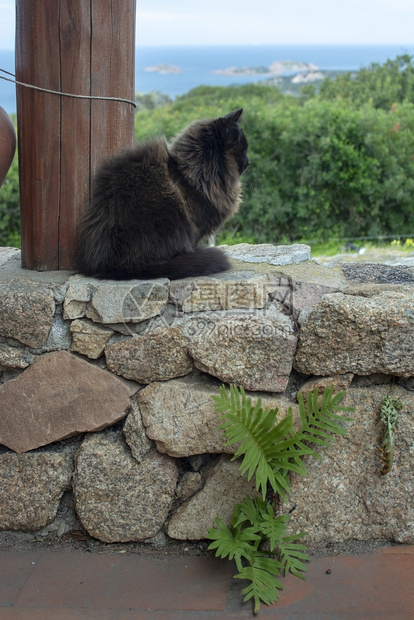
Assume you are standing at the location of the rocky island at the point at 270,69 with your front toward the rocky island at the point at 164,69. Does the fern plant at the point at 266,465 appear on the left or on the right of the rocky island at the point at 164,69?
left

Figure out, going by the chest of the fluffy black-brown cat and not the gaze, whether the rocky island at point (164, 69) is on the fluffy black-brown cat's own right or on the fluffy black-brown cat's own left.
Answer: on the fluffy black-brown cat's own left

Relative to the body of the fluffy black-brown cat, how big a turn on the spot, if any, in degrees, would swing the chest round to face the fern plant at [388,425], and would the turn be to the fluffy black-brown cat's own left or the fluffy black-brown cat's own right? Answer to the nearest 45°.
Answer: approximately 45° to the fluffy black-brown cat's own right

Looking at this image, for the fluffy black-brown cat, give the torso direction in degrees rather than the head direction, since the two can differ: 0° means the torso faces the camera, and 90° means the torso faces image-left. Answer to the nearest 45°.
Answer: approximately 270°
